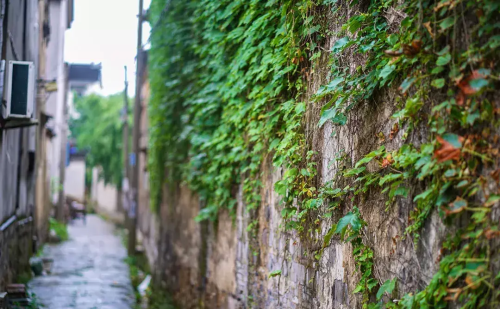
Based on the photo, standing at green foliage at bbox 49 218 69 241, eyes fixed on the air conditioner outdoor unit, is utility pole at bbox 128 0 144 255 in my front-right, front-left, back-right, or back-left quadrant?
front-left

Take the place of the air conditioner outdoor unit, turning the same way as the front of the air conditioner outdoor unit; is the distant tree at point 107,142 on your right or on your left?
on your left

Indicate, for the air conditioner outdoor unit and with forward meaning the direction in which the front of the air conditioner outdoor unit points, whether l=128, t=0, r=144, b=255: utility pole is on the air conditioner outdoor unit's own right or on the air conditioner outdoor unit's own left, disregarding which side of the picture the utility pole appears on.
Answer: on the air conditioner outdoor unit's own left

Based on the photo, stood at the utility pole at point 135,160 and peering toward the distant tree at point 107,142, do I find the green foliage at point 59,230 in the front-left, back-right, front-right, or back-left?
front-left

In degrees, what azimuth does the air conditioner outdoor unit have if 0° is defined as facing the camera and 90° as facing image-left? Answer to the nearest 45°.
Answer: approximately 270°

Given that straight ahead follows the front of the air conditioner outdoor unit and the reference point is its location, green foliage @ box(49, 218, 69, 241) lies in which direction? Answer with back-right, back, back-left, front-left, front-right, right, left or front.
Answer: left
